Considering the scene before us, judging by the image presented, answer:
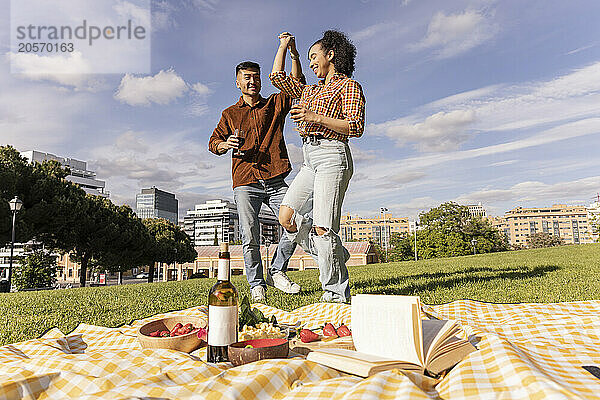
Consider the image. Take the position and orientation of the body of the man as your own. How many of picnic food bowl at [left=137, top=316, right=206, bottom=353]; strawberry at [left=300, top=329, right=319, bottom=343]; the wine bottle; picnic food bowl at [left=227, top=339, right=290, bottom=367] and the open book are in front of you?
5

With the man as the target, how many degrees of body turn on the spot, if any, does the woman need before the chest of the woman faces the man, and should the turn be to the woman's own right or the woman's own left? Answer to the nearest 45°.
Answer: approximately 90° to the woman's own right

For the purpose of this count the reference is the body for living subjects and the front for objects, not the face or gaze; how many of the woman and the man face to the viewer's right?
0

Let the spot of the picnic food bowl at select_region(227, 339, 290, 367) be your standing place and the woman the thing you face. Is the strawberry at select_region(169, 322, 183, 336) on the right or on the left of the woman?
left

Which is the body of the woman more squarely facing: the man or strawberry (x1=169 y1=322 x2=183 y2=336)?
the strawberry

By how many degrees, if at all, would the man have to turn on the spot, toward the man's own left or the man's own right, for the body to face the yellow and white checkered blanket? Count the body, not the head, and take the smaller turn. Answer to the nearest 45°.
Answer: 0° — they already face it

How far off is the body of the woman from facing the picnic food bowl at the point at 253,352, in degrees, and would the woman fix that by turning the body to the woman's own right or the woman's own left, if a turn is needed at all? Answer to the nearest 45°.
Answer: approximately 45° to the woman's own left

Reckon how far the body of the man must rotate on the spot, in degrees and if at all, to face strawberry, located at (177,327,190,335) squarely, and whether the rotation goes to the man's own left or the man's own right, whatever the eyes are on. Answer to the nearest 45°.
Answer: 0° — they already face it

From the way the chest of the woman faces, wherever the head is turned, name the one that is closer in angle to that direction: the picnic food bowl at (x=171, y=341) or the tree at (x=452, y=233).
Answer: the picnic food bowl

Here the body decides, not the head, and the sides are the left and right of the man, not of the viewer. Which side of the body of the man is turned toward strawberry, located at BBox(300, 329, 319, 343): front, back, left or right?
front

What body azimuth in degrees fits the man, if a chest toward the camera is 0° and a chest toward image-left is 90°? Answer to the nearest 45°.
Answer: approximately 0°

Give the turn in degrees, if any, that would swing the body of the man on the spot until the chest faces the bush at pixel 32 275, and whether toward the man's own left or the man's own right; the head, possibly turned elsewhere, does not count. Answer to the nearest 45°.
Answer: approximately 135° to the man's own right
